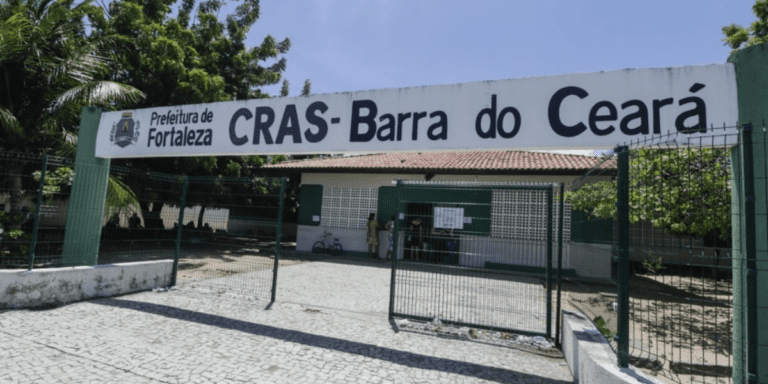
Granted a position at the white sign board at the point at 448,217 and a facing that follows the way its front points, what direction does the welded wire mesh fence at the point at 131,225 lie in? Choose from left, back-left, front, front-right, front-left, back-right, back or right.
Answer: right

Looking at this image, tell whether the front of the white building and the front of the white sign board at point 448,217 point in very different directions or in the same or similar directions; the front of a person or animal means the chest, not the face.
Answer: same or similar directions

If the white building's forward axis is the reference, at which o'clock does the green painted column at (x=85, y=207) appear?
The green painted column is roughly at 1 o'clock from the white building.

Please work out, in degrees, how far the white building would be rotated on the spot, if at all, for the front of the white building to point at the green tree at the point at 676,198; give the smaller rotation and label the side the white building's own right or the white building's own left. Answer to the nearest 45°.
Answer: approximately 45° to the white building's own left

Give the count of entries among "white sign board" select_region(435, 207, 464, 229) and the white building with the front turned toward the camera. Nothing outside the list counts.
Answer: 2

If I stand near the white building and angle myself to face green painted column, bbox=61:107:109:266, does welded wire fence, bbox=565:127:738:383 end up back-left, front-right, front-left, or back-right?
front-left

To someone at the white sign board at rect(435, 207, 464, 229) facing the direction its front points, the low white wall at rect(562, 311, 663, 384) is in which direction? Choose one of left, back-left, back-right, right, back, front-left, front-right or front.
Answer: front-left

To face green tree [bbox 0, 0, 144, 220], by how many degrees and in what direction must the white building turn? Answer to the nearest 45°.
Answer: approximately 45° to its right

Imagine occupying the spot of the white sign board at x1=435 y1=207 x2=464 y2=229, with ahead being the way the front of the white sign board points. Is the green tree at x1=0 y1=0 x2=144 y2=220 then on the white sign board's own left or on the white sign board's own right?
on the white sign board's own right

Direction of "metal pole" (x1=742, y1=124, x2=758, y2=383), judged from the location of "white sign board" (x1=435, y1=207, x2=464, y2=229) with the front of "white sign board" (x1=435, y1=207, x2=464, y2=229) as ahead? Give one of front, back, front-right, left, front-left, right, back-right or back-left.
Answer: front-left

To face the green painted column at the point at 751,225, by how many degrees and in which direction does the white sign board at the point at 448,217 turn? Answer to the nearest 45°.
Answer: approximately 45° to its left

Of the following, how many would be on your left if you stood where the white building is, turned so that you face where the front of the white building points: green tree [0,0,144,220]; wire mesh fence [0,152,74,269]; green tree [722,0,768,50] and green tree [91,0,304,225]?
1

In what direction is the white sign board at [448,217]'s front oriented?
toward the camera

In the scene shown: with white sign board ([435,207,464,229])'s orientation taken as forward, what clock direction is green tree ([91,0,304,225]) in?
The green tree is roughly at 4 o'clock from the white sign board.

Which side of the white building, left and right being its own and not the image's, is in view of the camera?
front

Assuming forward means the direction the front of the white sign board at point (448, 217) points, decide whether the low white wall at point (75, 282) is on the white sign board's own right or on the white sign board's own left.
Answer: on the white sign board's own right
